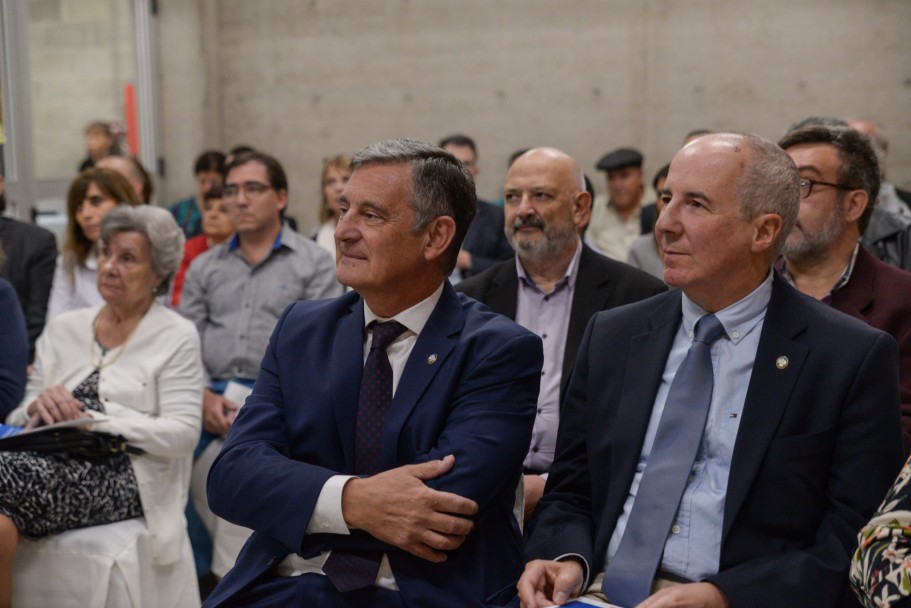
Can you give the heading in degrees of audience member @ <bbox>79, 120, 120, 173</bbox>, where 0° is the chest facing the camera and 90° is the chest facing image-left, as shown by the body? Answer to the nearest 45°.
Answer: approximately 45°

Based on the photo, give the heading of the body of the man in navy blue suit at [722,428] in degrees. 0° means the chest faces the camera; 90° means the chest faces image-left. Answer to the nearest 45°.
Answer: approximately 45°

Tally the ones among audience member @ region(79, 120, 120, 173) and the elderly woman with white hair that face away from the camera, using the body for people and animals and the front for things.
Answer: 0

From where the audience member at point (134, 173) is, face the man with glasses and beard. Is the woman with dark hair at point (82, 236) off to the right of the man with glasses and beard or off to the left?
right

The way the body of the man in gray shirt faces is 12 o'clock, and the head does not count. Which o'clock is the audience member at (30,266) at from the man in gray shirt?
The audience member is roughly at 2 o'clock from the man in gray shirt.

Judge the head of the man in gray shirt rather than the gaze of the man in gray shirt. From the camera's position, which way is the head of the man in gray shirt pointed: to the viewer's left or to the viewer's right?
to the viewer's left

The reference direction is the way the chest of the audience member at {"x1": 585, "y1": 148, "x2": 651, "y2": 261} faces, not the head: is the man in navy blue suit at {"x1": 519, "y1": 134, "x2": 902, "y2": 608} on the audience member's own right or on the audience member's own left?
on the audience member's own left

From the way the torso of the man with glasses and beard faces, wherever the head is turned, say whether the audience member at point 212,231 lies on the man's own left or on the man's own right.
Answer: on the man's own right

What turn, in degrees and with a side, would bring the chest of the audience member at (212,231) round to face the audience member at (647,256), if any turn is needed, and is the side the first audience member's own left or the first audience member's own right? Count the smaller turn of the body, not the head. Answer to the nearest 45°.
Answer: approximately 90° to the first audience member's own left

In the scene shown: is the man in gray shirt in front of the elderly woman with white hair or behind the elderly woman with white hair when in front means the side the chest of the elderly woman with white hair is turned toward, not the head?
behind

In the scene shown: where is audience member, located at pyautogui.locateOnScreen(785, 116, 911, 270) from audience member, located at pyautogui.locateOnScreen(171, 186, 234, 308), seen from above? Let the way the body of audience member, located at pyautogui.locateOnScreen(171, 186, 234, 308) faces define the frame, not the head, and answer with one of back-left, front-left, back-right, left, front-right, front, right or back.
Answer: left

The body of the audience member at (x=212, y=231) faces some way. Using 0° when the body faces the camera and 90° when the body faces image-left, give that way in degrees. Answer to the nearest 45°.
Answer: approximately 45°

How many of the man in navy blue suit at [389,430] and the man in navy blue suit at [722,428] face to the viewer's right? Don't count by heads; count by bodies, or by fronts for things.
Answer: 0
